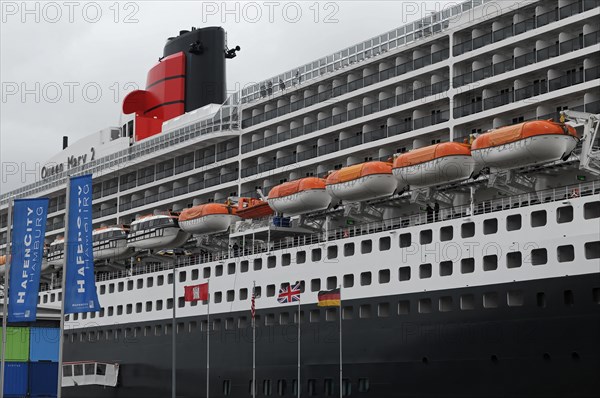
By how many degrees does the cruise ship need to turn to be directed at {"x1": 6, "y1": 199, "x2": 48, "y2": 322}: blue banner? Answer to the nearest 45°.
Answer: approximately 135° to its right

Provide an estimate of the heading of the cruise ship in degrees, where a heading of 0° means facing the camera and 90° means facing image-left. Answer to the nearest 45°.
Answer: approximately 315°

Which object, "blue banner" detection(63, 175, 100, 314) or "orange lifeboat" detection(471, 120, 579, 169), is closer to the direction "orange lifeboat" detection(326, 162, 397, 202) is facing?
the orange lifeboat

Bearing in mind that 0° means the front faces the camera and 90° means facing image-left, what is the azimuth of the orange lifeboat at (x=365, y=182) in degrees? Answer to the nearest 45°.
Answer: approximately 315°

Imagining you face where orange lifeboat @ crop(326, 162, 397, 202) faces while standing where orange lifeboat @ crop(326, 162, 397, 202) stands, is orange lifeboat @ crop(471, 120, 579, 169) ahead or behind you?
ahead

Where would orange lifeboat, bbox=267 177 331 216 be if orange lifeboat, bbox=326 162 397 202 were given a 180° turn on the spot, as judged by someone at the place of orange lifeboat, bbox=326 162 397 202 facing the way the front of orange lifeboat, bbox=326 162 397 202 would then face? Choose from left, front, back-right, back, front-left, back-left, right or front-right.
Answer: front
